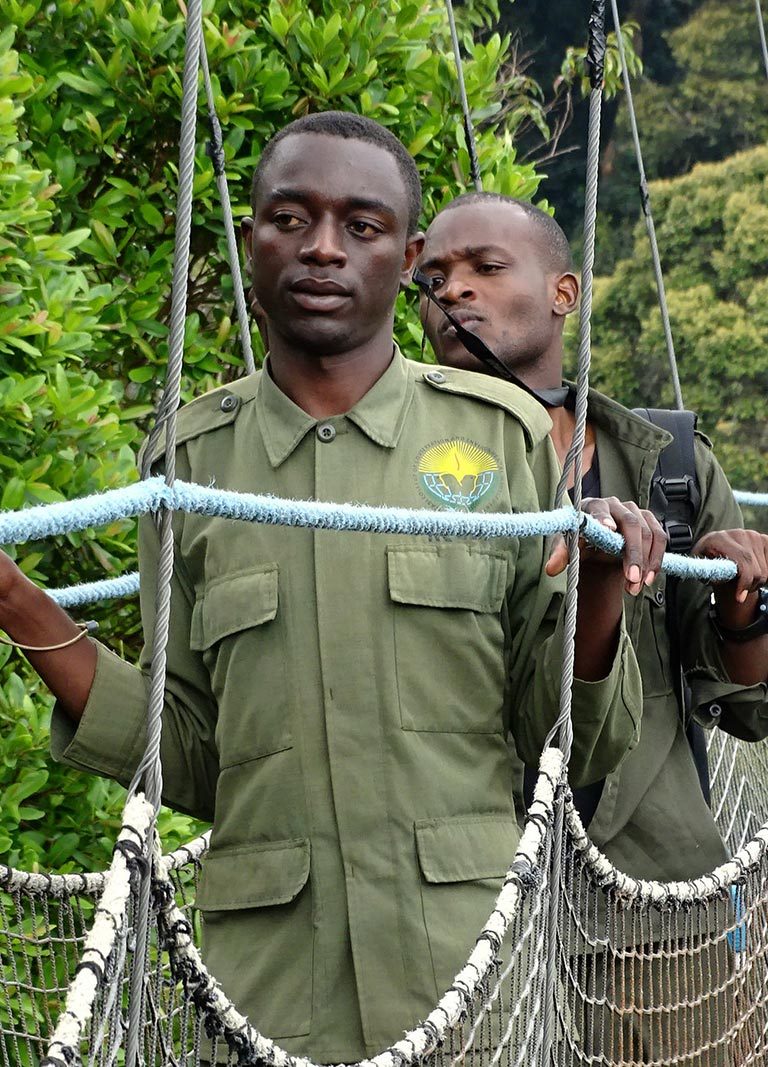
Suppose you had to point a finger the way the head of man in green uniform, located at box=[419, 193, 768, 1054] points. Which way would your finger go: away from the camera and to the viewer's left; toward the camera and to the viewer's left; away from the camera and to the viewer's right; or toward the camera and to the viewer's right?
toward the camera and to the viewer's left

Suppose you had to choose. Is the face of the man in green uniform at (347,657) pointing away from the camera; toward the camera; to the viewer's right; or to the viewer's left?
toward the camera

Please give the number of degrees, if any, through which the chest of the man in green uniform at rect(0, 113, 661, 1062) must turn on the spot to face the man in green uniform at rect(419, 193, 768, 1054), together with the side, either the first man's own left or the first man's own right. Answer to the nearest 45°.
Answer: approximately 135° to the first man's own left

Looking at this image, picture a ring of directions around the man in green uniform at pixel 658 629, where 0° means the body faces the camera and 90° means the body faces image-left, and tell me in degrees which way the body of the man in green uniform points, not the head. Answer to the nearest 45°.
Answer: approximately 45°

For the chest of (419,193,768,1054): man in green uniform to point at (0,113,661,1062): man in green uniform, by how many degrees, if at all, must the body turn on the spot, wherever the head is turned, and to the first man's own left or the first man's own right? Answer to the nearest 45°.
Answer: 0° — they already face them

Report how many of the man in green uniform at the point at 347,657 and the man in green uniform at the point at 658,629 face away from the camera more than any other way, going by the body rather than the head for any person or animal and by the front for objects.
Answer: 0

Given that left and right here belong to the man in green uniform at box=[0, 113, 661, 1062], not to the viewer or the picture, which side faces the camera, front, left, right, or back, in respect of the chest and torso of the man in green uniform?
front
